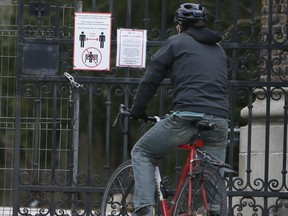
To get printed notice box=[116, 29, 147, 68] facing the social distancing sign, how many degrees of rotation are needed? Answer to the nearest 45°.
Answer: approximately 90° to its right

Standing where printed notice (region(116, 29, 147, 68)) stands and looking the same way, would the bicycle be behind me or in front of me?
in front

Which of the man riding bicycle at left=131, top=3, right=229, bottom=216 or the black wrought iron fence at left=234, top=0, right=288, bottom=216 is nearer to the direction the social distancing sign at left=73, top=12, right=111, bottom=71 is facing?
the man riding bicycle

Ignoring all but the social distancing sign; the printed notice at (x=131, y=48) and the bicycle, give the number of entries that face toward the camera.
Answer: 2

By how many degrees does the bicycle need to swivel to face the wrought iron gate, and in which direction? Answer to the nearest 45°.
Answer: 0° — it already faces it

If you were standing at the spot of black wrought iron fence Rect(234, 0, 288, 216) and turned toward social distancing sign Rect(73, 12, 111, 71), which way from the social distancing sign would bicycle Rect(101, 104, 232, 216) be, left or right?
left

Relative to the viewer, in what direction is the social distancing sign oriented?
toward the camera

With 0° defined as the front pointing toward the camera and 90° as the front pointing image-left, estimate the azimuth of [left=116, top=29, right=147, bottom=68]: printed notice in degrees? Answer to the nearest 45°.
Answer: approximately 0°

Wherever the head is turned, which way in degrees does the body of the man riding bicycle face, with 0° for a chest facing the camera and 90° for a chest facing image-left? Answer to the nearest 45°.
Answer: approximately 135°

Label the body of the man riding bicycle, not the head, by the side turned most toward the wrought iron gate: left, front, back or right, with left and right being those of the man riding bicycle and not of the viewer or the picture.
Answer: front

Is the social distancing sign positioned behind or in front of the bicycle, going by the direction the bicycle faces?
in front
